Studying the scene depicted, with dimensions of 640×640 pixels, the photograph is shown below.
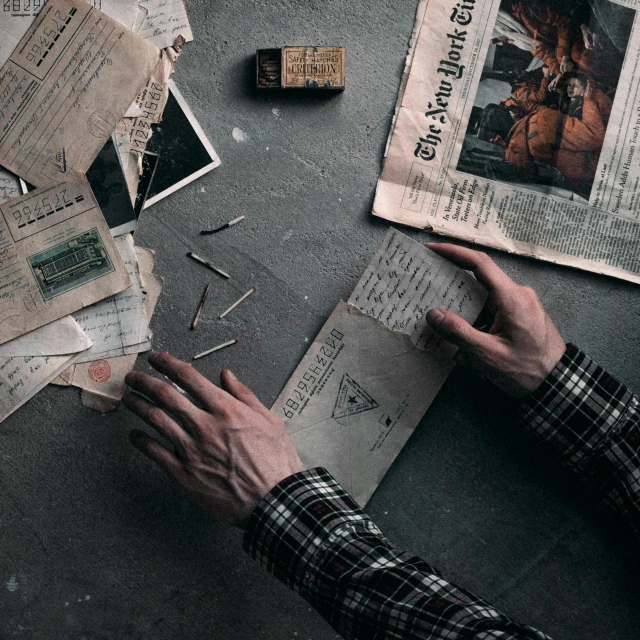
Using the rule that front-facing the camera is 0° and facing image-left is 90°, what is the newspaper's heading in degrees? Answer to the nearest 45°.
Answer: approximately 0°
